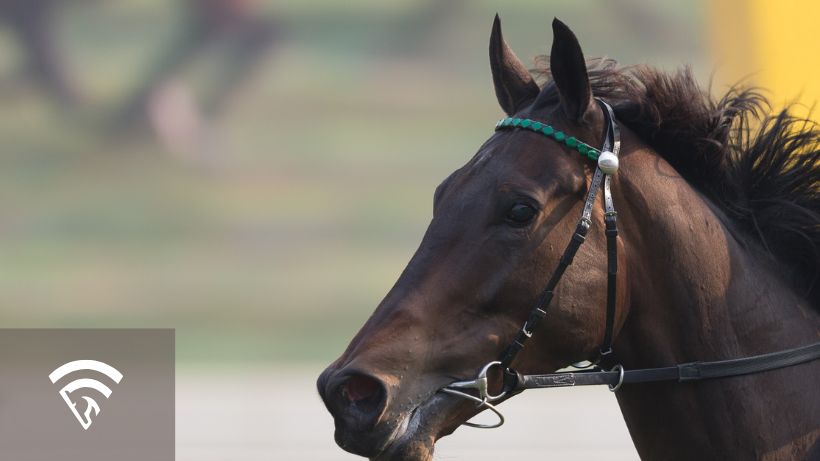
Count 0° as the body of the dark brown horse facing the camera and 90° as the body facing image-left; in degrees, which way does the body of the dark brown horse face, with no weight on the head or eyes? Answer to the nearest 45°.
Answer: approximately 90°
